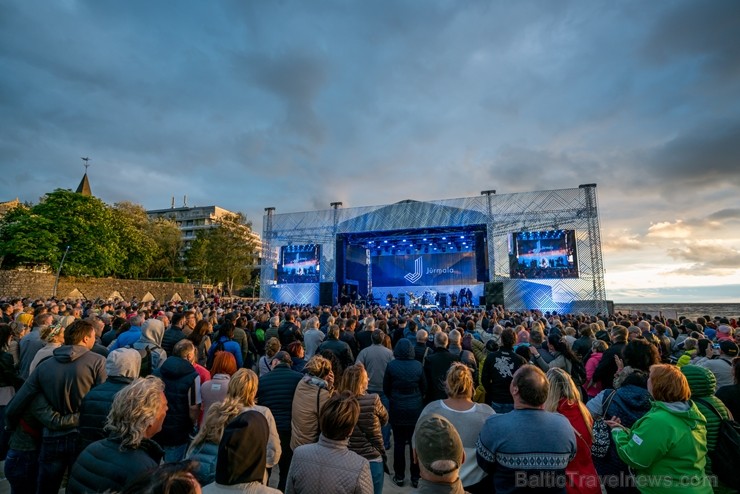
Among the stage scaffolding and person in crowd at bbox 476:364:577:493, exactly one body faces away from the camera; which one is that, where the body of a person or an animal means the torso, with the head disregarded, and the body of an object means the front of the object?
the person in crowd

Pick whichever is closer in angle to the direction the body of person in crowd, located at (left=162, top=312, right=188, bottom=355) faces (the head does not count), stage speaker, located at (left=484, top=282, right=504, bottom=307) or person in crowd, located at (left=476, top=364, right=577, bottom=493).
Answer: the stage speaker

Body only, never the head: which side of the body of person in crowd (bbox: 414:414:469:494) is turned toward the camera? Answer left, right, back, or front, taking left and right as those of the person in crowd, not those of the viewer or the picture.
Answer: back

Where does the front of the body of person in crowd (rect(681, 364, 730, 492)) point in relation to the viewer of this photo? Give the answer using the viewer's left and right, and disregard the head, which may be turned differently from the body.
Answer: facing away from the viewer and to the left of the viewer

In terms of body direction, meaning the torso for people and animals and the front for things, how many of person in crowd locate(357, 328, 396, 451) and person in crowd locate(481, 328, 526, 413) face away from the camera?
2

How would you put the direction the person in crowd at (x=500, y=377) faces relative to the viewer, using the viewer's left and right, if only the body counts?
facing away from the viewer

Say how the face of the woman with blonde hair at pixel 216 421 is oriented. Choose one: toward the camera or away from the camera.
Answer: away from the camera

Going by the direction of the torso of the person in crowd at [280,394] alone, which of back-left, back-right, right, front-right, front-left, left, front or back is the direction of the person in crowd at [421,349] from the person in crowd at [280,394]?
front-right

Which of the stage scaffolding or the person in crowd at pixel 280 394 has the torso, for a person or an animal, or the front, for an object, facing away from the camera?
the person in crowd

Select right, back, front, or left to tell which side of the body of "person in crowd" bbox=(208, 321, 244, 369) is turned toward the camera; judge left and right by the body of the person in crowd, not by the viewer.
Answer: back

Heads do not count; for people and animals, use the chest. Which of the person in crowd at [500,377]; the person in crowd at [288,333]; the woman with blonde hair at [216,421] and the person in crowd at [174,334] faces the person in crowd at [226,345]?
the woman with blonde hair

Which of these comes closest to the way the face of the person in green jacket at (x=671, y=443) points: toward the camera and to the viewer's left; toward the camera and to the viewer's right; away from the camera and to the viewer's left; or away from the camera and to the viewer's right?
away from the camera and to the viewer's left

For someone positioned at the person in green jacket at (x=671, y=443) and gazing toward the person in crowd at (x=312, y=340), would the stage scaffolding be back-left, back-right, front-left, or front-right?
front-right

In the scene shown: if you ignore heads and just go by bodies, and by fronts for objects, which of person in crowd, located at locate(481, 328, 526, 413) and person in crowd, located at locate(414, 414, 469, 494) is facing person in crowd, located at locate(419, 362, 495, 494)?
person in crowd, located at locate(414, 414, 469, 494)

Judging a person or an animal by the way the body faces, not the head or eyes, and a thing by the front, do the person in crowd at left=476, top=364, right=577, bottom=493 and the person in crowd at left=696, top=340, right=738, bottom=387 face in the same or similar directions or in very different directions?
same or similar directions

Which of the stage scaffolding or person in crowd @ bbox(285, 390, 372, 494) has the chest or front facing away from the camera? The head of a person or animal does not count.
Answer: the person in crowd

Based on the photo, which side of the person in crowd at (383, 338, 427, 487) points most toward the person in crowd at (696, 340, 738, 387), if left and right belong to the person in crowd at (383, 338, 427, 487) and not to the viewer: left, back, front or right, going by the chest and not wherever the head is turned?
right

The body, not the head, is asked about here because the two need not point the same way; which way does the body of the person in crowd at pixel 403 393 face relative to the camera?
away from the camera

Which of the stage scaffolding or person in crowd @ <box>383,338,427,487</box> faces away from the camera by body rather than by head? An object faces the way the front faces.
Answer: the person in crowd
